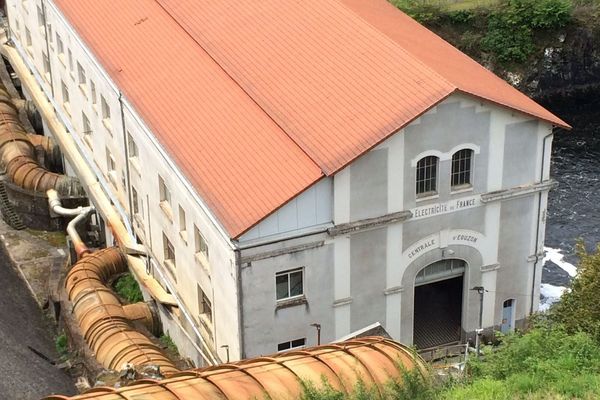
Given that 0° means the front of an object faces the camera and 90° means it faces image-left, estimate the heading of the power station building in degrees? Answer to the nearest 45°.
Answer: approximately 315°

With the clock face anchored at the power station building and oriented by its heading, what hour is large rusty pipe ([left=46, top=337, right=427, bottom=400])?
The large rusty pipe is roughly at 2 o'clock from the power station building.
